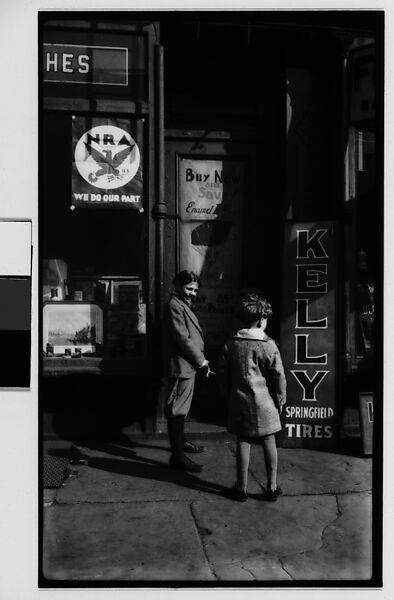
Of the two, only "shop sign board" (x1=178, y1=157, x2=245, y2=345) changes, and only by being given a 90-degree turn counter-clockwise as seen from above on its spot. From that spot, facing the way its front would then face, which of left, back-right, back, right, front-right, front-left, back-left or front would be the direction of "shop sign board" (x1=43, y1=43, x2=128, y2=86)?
back-right

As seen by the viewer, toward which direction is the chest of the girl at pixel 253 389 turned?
away from the camera

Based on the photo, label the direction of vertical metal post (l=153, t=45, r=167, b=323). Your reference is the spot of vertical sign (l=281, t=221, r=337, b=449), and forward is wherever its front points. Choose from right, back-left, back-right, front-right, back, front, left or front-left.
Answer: right

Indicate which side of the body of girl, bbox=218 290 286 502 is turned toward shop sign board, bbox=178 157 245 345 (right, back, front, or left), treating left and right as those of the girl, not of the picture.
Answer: front

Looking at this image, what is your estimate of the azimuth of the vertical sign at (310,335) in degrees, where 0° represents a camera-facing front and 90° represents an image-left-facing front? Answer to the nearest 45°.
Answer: approximately 0°

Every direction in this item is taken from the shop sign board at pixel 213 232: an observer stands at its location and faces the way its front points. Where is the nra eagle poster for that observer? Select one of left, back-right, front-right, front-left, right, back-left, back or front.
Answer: front-right
